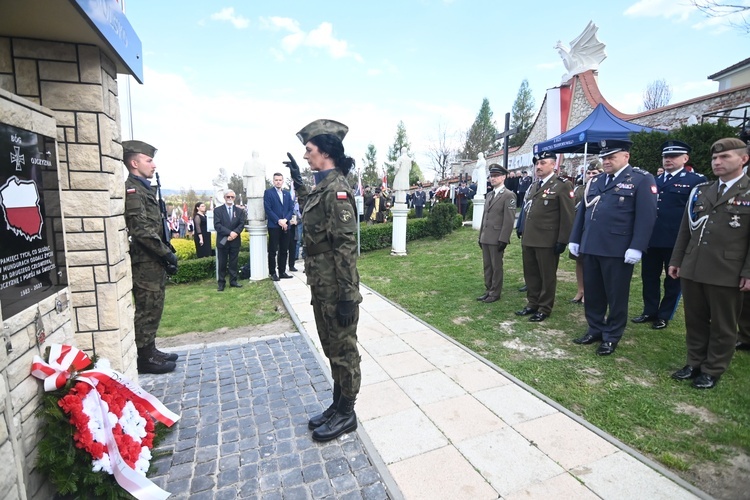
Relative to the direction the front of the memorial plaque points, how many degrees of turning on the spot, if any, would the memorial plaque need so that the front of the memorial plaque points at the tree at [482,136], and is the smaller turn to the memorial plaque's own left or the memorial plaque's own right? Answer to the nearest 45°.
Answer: approximately 90° to the memorial plaque's own left

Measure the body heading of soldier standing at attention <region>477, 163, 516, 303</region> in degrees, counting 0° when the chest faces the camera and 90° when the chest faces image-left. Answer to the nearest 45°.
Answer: approximately 45°

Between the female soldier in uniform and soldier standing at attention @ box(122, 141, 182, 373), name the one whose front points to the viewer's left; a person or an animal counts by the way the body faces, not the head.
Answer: the female soldier in uniform

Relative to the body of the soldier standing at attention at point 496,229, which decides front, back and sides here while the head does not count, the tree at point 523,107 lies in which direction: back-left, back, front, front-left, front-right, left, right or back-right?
back-right

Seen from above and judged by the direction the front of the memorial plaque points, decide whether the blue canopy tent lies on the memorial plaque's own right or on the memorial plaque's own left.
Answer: on the memorial plaque's own left

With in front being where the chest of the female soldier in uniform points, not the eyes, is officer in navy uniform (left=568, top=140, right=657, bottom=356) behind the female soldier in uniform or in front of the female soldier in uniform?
behind

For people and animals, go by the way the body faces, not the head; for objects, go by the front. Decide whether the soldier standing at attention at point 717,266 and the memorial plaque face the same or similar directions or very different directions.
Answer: very different directions

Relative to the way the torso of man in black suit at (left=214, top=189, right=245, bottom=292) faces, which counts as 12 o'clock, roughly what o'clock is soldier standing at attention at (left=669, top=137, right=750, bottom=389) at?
The soldier standing at attention is roughly at 11 o'clock from the man in black suit.

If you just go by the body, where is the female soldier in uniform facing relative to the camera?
to the viewer's left

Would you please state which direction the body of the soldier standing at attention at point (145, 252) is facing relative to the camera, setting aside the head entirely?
to the viewer's right

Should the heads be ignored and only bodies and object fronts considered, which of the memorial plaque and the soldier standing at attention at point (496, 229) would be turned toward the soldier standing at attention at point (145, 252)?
the soldier standing at attention at point (496, 229)
